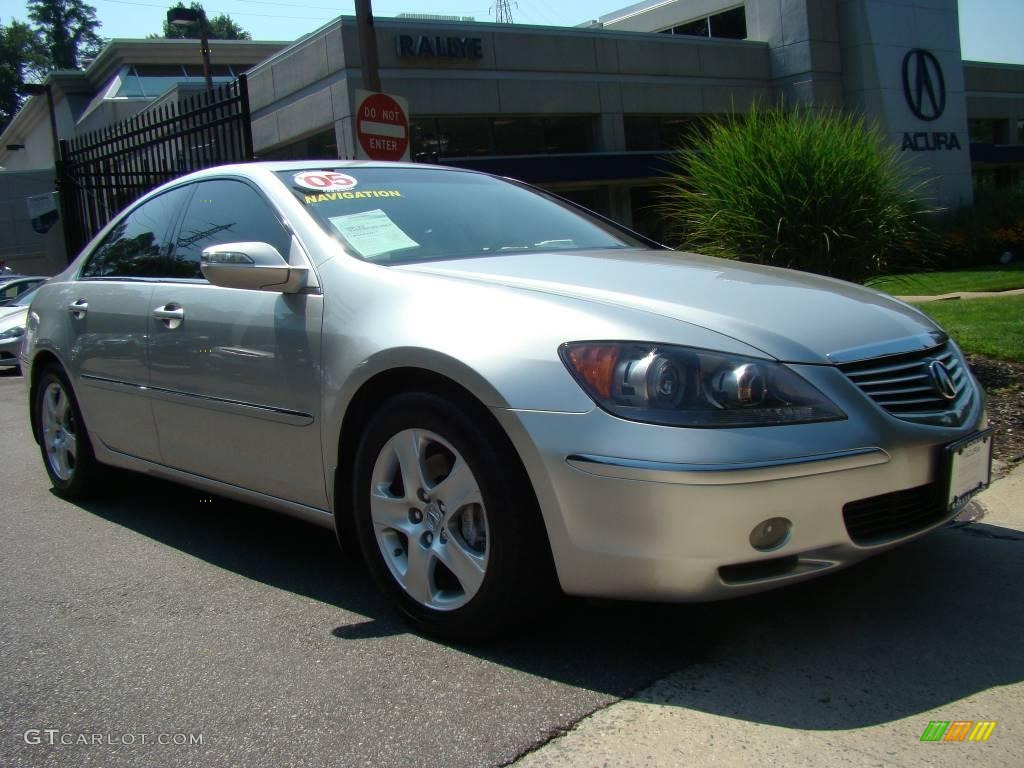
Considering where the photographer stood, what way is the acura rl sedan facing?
facing the viewer and to the right of the viewer

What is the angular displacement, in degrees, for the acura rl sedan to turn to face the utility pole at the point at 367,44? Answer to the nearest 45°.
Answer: approximately 135° to its left

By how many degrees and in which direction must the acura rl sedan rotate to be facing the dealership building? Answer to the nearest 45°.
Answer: approximately 135° to its left

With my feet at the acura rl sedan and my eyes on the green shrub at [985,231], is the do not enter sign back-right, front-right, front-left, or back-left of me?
front-left

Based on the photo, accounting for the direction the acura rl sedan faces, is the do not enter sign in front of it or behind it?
behind
